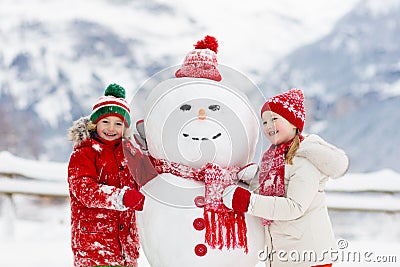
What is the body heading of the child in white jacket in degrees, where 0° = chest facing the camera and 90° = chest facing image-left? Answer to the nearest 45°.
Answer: approximately 90°

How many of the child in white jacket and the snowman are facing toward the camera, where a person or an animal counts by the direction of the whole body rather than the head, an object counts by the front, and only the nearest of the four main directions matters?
1

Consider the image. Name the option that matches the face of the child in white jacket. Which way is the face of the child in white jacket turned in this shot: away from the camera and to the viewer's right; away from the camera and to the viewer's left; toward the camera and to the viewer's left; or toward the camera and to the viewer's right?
toward the camera and to the viewer's left

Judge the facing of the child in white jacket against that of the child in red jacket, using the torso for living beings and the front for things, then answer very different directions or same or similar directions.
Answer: very different directions

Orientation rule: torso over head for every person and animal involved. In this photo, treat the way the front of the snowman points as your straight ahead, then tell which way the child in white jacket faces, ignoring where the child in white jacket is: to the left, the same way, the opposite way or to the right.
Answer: to the right
